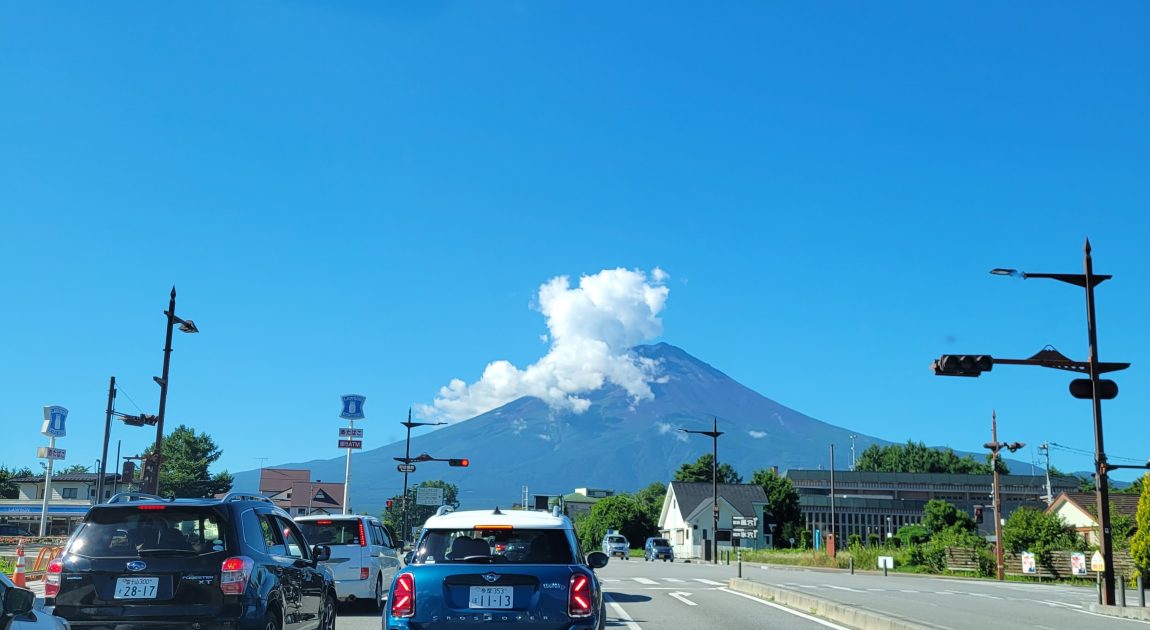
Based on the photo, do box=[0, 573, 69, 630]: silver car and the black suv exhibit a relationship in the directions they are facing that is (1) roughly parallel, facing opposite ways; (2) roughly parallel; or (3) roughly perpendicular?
roughly parallel

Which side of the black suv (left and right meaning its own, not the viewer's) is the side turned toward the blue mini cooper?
right

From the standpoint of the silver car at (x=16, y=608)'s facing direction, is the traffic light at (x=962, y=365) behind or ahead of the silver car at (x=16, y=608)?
ahead

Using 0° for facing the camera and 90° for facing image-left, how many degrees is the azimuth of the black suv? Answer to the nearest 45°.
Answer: approximately 225°

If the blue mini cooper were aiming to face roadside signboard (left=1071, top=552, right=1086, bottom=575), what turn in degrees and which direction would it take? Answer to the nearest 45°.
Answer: approximately 45° to its right

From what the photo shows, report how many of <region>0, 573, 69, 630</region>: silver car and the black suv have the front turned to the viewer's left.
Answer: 0

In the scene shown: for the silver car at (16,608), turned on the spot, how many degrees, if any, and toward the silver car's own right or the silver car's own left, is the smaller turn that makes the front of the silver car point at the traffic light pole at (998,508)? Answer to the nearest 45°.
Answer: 0° — it already faces it

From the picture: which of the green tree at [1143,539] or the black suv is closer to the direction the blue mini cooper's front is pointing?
the green tree

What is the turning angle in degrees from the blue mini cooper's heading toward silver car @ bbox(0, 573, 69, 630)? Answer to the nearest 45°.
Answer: approximately 135° to its left

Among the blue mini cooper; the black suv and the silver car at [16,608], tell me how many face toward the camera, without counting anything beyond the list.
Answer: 0

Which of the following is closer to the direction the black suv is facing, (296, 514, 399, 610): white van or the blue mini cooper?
the white van

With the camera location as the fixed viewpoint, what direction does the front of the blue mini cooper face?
facing away from the viewer

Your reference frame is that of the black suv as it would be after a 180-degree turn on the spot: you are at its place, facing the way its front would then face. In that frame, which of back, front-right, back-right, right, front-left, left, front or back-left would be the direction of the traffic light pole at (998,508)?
back

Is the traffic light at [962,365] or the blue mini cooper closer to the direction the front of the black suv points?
the traffic light

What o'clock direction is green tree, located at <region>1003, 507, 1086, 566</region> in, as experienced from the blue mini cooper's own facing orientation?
The green tree is roughly at 1 o'clock from the blue mini cooper.

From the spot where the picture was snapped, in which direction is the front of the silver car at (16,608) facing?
facing away from the viewer and to the right of the viewer

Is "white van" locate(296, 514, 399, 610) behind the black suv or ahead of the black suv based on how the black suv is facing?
ahead
